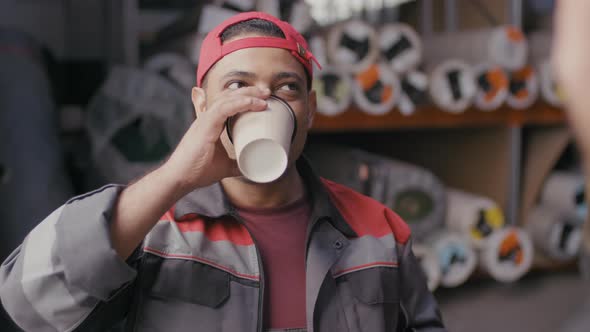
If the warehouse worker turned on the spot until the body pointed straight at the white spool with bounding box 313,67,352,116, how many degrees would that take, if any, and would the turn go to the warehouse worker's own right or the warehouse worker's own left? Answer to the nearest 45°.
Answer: approximately 180°

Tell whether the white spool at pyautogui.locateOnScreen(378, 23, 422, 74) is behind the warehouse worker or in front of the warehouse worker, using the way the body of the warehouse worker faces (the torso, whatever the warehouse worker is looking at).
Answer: behind

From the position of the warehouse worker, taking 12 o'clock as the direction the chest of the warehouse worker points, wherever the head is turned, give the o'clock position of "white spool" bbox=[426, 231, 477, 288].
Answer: The white spool is roughly at 7 o'clock from the warehouse worker.

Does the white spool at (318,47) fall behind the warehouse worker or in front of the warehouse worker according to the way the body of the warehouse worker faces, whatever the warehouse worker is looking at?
behind

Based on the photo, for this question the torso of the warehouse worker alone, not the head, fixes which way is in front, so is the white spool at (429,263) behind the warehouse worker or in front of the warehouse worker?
behind

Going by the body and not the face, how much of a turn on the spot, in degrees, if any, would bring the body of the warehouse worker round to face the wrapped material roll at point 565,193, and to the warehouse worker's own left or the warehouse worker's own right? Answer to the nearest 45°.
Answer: approximately 135° to the warehouse worker's own left

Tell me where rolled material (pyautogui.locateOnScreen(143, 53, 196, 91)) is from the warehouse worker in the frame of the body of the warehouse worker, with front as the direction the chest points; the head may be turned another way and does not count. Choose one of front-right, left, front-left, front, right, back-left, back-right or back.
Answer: back

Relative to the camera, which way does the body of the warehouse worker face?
toward the camera

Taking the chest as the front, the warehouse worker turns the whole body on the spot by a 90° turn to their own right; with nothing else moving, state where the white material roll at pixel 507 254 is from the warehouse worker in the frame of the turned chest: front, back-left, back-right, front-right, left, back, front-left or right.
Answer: back-right

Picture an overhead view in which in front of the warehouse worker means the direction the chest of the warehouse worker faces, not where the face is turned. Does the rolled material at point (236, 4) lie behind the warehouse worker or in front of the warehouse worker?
behind

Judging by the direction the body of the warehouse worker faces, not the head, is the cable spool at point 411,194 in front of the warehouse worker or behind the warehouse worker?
behind

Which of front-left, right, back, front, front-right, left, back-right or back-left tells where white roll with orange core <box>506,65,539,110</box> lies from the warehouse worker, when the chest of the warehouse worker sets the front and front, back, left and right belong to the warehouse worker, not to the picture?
back-left

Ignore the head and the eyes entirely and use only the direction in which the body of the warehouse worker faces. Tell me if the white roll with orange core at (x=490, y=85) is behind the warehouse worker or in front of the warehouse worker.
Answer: behind
